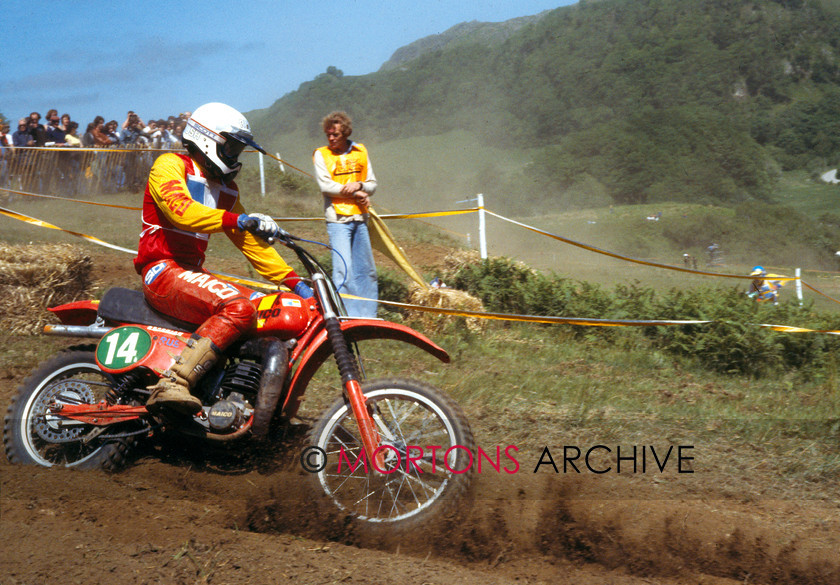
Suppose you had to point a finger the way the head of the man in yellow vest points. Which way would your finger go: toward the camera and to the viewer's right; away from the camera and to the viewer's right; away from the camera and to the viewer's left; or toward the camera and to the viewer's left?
toward the camera and to the viewer's left

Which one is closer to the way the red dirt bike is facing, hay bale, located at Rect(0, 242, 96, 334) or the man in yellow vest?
the man in yellow vest

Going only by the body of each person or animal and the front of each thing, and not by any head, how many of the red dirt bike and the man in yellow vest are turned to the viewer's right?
1

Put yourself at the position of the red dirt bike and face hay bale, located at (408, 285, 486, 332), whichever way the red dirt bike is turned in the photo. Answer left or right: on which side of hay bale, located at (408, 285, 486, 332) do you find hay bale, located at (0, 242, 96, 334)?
left

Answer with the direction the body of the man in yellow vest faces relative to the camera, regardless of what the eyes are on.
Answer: toward the camera

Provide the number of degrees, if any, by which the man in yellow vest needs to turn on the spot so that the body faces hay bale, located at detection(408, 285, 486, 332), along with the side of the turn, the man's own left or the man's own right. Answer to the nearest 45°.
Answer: approximately 135° to the man's own left

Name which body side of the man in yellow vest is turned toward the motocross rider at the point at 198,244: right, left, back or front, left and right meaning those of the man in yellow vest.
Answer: front

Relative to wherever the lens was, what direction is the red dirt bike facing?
facing to the right of the viewer

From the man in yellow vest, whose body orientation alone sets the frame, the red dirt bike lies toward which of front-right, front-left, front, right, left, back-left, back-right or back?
front

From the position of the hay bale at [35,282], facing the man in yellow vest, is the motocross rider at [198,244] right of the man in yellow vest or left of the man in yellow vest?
right

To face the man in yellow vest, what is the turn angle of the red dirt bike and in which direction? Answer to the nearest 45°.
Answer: approximately 90° to its left

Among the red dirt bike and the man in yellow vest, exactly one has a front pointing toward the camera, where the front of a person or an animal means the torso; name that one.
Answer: the man in yellow vest

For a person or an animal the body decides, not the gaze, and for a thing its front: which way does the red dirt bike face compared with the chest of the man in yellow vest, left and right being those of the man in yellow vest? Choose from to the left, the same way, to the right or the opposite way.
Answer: to the left
